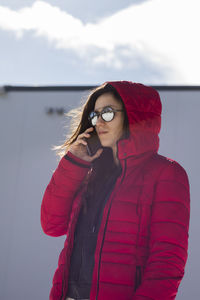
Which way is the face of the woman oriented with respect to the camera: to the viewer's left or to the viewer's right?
to the viewer's left

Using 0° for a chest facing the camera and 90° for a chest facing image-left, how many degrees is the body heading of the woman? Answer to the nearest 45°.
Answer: approximately 45°
